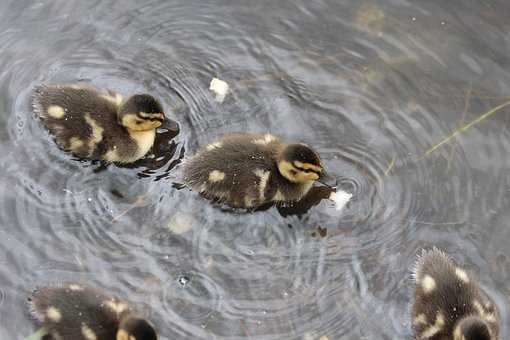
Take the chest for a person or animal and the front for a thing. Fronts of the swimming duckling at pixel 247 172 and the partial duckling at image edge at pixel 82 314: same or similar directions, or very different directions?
same or similar directions

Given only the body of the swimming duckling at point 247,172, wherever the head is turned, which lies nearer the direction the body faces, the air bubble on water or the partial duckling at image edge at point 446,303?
the partial duckling at image edge

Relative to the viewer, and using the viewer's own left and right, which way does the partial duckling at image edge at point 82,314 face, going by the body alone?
facing the viewer and to the right of the viewer

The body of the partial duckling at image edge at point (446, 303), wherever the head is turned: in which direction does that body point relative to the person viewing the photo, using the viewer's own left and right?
facing the viewer

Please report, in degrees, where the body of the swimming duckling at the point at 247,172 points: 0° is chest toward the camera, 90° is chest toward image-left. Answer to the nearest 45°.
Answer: approximately 270°

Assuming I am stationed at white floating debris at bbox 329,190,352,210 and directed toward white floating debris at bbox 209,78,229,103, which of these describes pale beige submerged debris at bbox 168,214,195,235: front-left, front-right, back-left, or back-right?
front-left

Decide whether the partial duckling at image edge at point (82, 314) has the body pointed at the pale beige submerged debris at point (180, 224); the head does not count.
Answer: no

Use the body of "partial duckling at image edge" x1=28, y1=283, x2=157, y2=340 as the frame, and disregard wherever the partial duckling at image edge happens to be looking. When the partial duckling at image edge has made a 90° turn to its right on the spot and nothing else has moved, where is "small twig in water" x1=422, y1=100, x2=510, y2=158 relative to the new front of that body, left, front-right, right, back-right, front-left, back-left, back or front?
back-left

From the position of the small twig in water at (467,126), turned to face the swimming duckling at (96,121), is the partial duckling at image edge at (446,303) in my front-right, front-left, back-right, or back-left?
front-left

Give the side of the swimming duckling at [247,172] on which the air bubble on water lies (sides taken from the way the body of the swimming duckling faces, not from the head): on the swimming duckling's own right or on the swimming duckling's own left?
on the swimming duckling's own right

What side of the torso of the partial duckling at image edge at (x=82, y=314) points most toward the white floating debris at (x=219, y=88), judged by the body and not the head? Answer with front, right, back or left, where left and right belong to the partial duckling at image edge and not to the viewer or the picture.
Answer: left

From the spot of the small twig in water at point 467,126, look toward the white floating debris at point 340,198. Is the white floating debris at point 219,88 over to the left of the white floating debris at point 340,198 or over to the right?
right

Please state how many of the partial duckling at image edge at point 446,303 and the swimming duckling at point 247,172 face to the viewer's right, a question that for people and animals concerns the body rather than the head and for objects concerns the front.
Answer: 1

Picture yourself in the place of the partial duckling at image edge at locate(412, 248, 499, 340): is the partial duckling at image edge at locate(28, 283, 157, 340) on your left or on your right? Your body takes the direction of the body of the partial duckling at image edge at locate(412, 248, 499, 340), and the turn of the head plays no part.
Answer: on your right

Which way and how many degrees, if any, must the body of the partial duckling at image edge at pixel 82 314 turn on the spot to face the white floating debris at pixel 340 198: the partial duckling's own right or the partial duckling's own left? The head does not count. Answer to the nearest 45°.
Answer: approximately 45° to the partial duckling's own left

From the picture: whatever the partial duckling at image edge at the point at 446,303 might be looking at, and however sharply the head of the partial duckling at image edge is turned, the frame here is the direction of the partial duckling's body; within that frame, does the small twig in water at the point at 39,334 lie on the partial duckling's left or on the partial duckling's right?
on the partial duckling's right
